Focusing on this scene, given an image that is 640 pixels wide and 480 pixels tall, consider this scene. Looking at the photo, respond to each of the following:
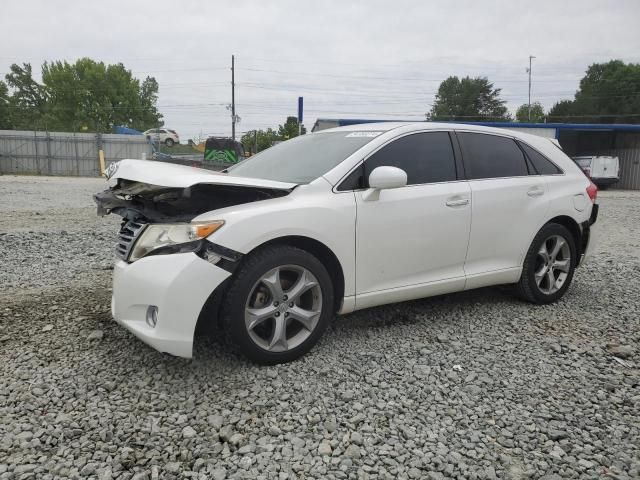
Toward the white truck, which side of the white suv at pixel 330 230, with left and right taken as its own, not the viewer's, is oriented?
back

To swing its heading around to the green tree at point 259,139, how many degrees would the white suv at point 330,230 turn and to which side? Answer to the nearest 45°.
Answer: approximately 135° to its right

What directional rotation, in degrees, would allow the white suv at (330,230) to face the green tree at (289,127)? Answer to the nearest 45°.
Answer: approximately 135° to its right

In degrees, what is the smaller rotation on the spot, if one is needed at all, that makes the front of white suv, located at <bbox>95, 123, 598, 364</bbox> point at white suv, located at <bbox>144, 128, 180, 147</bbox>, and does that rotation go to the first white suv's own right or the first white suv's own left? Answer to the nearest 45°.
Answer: approximately 135° to the first white suv's own right

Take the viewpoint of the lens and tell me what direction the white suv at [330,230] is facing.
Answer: facing the viewer and to the left of the viewer

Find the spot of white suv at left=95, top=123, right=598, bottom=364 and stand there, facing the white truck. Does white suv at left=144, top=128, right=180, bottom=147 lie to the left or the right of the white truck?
left
